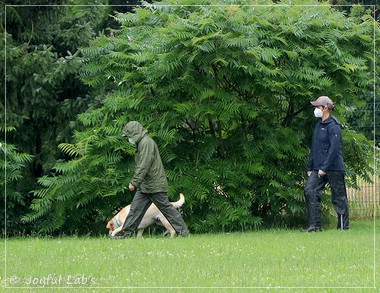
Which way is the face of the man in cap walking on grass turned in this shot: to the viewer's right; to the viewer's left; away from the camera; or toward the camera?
to the viewer's left

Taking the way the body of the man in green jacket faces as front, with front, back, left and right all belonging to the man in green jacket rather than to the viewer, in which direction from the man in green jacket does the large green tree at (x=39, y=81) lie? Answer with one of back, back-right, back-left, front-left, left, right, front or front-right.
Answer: front-right

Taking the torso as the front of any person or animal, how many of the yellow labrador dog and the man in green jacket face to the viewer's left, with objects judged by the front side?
2

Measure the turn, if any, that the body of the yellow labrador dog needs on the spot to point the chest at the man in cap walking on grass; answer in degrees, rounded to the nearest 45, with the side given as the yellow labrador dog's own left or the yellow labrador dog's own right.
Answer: approximately 180°

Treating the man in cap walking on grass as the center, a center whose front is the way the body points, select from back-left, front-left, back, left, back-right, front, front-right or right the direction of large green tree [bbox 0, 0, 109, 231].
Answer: front-right

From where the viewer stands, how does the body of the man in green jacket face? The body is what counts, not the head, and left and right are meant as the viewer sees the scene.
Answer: facing to the left of the viewer

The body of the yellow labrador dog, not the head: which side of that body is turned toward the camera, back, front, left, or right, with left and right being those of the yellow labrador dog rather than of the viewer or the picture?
left

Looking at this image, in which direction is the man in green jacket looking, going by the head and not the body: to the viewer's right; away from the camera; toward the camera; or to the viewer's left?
to the viewer's left
